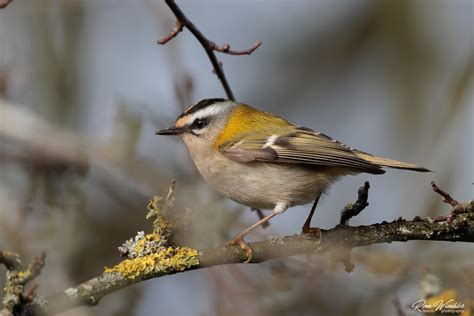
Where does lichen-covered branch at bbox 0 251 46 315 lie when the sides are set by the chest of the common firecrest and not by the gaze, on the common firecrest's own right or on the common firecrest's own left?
on the common firecrest's own left

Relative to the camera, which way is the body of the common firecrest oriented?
to the viewer's left
